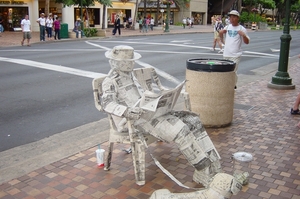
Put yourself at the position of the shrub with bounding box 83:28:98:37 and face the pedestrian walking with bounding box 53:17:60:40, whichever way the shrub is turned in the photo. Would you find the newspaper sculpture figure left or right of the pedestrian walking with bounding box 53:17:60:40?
left

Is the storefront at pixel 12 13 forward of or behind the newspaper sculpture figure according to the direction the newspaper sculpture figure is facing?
behind

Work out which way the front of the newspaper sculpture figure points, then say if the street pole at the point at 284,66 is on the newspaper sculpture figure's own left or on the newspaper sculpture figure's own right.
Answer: on the newspaper sculpture figure's own left

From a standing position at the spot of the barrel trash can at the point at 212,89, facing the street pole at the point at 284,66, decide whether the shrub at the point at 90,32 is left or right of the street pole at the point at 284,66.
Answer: left

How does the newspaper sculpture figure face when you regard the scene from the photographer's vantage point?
facing the viewer and to the right of the viewer

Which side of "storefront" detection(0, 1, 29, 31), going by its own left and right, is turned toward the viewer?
front

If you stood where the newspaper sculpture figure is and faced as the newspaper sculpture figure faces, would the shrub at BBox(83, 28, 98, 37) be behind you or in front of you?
behind

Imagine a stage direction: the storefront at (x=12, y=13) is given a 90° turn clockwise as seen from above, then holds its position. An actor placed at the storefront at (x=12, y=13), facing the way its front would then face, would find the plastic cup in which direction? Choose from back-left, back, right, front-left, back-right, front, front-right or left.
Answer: left

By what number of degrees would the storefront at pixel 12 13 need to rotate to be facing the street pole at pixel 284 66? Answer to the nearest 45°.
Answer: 0° — it already faces it

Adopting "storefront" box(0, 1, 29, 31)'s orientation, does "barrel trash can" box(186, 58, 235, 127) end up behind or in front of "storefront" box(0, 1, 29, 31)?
in front

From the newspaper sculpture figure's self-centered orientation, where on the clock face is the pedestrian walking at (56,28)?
The pedestrian walking is roughly at 7 o'clock from the newspaper sculpture figure.

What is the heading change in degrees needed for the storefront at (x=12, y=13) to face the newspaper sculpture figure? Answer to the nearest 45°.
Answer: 0° — it already faces it
